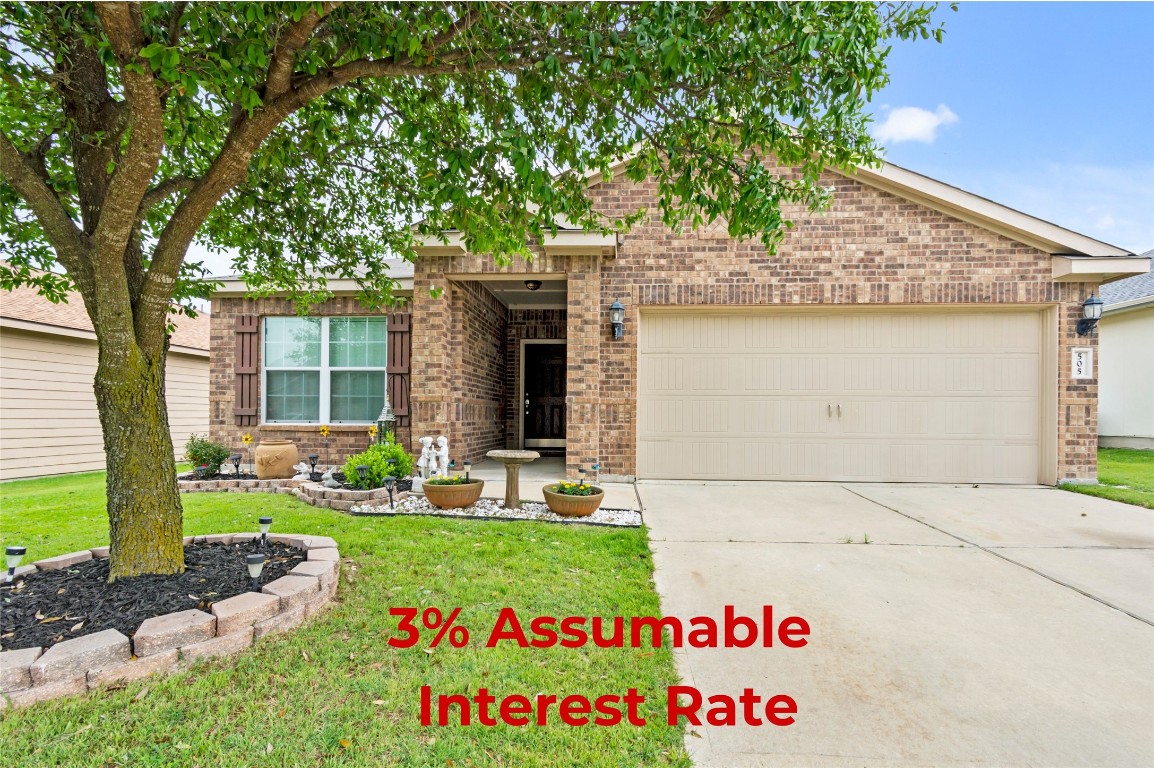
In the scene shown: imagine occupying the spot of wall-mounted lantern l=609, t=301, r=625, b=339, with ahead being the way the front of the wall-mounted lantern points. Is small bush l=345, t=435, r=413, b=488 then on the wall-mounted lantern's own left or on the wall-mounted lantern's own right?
on the wall-mounted lantern's own right

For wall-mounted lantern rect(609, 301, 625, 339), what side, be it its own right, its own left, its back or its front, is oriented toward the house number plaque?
left

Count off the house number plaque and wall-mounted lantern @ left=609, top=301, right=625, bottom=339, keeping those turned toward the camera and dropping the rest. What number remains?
2

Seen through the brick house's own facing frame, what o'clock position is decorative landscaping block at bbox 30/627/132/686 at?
The decorative landscaping block is roughly at 1 o'clock from the brick house.

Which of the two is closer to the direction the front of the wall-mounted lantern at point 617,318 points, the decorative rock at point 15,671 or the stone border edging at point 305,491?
the decorative rock

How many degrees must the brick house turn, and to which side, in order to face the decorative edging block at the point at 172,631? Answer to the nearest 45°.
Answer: approximately 45° to its right

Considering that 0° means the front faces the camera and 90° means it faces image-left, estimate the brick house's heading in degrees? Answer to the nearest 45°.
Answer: approximately 0°

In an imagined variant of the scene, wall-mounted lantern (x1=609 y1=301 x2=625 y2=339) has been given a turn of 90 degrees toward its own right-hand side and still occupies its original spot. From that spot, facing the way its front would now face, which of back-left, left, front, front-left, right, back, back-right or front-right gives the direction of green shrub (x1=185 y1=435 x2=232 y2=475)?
front

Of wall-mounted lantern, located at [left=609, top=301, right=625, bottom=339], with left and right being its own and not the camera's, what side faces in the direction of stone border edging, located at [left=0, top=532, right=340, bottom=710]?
front

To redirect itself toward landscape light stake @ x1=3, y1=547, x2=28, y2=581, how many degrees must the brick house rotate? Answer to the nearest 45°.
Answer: approximately 45° to its right
